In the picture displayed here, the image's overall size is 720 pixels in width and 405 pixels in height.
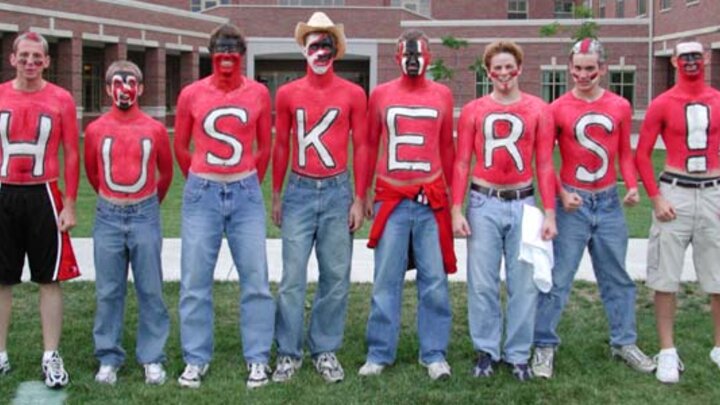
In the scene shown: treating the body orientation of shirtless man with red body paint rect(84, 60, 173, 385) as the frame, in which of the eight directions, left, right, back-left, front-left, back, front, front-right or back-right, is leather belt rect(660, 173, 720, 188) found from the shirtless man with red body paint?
left

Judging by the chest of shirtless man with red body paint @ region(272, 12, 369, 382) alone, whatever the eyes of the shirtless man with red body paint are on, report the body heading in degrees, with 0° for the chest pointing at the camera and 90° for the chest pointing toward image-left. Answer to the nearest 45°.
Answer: approximately 0°

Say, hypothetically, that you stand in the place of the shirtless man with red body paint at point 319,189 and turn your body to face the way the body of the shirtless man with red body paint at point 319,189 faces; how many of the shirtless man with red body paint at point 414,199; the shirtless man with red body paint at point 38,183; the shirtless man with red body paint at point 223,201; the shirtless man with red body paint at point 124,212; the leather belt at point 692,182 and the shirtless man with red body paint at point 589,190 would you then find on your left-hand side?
3

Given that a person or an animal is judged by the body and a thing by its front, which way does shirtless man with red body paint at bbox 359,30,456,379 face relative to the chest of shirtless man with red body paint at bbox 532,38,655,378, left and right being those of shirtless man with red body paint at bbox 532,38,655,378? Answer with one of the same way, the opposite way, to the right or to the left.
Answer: the same way

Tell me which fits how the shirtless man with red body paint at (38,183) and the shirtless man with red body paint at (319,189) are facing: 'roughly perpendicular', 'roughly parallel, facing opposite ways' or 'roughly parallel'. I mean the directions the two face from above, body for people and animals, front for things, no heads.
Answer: roughly parallel

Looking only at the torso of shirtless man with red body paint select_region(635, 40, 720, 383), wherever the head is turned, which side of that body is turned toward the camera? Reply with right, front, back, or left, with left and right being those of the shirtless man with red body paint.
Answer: front

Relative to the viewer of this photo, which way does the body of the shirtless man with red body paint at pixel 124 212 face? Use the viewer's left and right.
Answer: facing the viewer

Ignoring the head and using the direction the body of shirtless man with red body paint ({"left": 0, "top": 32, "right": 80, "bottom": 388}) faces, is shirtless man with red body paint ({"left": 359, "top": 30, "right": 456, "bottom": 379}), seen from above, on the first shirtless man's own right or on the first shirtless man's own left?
on the first shirtless man's own left

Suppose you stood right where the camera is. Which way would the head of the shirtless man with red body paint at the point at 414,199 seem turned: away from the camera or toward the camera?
toward the camera

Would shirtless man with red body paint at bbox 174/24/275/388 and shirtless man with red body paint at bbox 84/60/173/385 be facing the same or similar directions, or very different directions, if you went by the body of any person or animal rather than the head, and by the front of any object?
same or similar directions

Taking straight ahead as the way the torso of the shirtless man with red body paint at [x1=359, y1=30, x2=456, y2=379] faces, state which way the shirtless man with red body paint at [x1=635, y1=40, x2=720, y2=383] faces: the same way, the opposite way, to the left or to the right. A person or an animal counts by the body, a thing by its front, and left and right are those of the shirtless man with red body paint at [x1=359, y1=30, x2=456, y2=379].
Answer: the same way

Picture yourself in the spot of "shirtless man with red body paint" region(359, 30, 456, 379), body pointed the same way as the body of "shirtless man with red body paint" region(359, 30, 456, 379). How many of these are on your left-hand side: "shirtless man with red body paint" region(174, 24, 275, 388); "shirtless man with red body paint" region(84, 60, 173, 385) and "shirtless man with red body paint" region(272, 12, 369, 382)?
0

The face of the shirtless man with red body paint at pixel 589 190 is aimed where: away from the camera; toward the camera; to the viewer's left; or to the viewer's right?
toward the camera

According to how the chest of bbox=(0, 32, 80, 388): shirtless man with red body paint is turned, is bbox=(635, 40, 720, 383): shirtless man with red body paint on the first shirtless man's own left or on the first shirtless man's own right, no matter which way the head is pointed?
on the first shirtless man's own left

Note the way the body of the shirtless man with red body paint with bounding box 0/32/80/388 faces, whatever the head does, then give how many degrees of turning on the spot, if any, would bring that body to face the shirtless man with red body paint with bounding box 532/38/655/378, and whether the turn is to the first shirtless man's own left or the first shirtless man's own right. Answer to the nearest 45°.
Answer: approximately 90° to the first shirtless man's own left

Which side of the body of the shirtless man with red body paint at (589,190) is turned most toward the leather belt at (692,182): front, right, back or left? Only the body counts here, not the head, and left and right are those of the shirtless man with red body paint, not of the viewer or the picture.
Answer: left

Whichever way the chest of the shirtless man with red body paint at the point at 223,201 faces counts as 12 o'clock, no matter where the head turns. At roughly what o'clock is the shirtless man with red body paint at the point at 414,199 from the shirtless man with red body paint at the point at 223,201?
the shirtless man with red body paint at the point at 414,199 is roughly at 9 o'clock from the shirtless man with red body paint at the point at 223,201.

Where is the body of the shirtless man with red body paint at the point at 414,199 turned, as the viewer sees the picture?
toward the camera

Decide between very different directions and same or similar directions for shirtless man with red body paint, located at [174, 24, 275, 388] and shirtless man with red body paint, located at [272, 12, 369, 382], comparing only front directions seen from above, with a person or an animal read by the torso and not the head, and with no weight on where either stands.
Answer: same or similar directions
